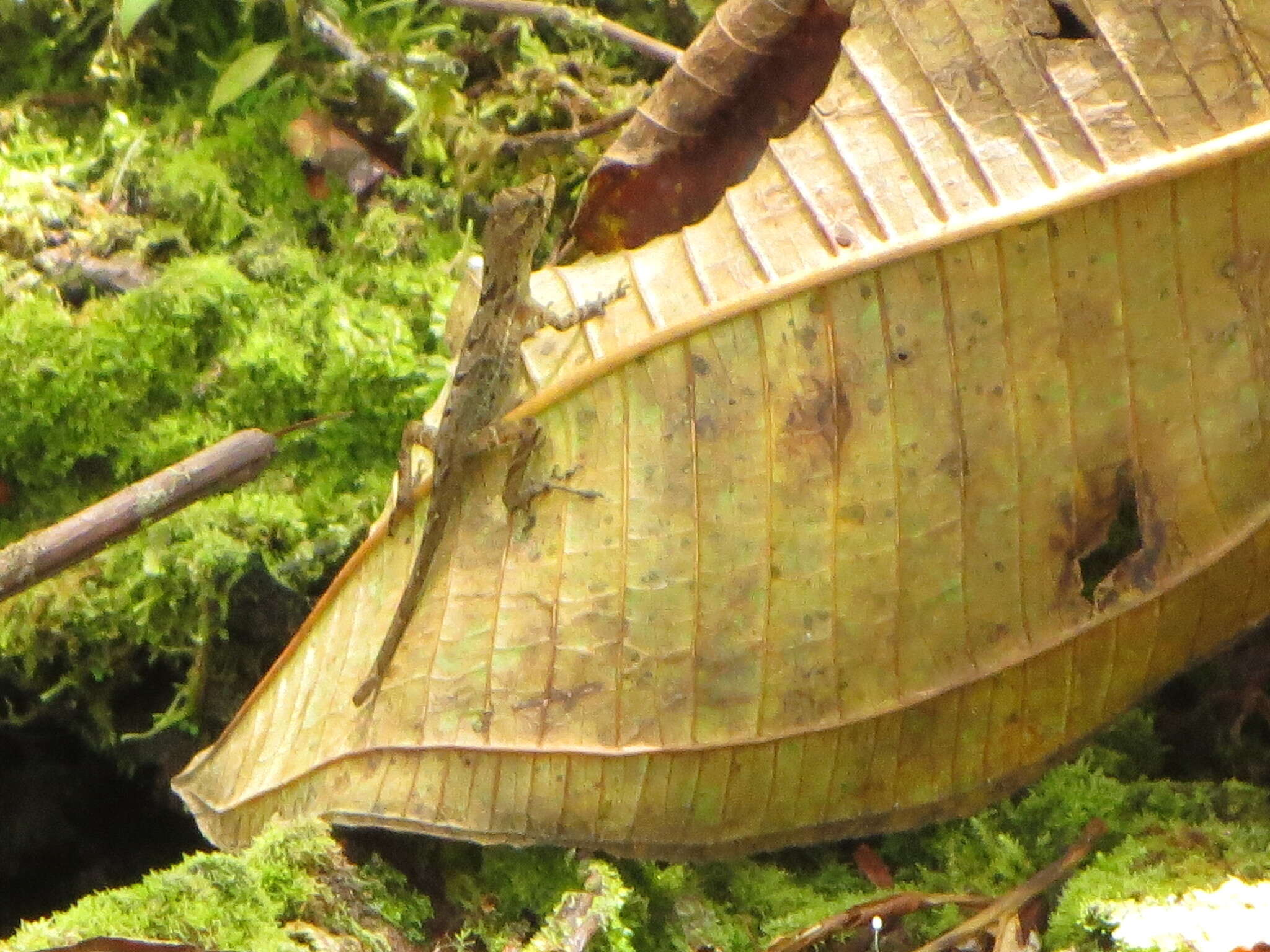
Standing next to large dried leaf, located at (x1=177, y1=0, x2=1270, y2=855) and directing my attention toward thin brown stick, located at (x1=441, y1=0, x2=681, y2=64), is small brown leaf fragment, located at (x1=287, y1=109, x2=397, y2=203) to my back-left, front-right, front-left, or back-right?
front-left

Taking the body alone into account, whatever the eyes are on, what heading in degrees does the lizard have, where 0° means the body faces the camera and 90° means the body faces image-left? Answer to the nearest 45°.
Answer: approximately 180°

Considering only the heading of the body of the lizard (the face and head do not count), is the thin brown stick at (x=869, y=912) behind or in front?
behind

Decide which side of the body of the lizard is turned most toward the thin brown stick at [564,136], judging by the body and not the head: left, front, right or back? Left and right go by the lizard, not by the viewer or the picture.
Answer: front

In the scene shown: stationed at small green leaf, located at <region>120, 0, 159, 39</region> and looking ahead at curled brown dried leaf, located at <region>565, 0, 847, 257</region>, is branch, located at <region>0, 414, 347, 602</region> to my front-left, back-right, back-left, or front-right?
front-right

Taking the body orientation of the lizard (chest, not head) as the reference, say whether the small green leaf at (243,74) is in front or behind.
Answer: in front

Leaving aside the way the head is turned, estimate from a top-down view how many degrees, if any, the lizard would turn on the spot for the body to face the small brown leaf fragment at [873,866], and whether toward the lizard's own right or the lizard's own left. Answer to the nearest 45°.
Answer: approximately 135° to the lizard's own right

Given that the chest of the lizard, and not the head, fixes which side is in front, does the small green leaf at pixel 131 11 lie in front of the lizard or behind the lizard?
in front

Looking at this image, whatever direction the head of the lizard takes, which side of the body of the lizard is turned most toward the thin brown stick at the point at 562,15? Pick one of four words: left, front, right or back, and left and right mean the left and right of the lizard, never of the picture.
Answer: front

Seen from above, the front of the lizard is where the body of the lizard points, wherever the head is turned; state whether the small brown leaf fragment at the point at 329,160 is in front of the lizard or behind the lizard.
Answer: in front
